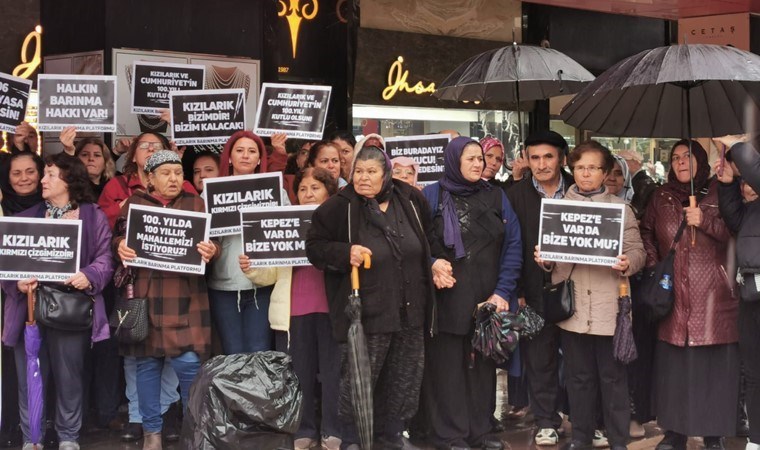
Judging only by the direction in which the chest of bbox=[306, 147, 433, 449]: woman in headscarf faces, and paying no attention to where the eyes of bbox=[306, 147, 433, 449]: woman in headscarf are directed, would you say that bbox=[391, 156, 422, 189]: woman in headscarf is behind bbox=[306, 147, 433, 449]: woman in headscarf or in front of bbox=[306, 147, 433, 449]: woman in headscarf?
behind

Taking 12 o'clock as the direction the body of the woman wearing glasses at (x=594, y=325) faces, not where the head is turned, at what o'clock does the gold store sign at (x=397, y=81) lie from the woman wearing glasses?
The gold store sign is roughly at 5 o'clock from the woman wearing glasses.

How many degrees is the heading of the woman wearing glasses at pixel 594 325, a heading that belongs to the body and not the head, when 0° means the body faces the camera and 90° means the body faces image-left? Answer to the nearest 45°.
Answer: approximately 0°

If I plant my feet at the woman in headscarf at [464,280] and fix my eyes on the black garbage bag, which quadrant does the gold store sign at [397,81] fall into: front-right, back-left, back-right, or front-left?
back-right

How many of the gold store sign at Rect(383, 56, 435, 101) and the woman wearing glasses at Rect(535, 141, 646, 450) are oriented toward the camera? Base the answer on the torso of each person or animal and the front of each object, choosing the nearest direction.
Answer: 2

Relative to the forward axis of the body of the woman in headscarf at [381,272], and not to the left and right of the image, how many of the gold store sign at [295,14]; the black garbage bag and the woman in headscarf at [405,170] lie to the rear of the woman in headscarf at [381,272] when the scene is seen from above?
2

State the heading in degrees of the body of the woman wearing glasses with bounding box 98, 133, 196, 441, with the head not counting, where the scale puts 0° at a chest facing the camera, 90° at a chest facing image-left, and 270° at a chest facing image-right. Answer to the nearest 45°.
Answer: approximately 0°
